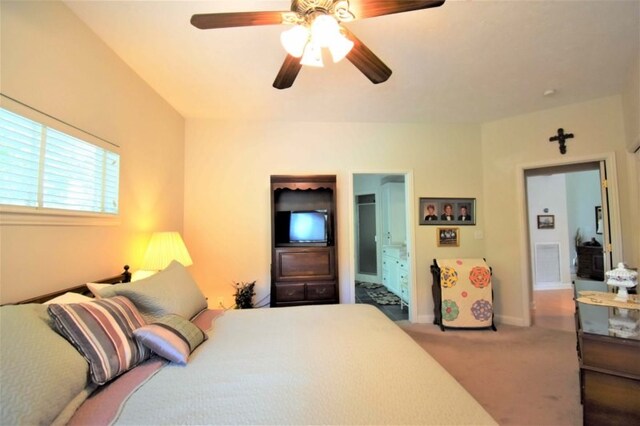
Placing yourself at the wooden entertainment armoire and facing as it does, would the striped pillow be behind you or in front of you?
in front

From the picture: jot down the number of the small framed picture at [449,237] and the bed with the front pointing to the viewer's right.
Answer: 1

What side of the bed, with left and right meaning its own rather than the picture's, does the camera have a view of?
right

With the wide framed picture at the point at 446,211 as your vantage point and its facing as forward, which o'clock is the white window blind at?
The white window blind is roughly at 1 o'clock from the wide framed picture.

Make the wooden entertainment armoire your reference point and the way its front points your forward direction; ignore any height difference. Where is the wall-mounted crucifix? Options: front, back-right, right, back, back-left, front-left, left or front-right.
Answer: left

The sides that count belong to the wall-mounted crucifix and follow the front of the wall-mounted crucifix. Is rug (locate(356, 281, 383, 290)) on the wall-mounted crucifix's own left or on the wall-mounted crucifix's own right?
on the wall-mounted crucifix's own right

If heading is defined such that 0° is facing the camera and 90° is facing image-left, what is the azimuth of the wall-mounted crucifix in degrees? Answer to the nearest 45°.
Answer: approximately 45°

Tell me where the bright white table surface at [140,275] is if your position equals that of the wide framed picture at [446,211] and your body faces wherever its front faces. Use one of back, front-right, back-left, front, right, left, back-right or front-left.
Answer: front-right

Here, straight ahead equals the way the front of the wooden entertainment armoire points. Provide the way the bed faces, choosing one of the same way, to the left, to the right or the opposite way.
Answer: to the left

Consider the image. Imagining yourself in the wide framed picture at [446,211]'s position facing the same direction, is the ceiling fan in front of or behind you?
in front

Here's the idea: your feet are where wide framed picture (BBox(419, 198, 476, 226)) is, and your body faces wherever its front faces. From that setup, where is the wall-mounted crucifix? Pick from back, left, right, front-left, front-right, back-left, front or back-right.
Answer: left
